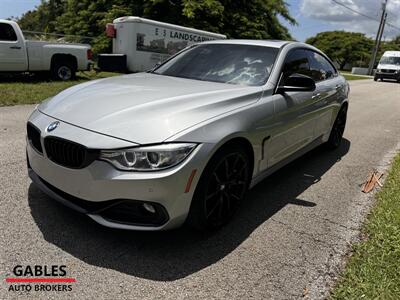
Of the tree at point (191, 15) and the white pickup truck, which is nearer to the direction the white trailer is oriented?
the white pickup truck

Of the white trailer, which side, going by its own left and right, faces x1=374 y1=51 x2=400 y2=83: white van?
back

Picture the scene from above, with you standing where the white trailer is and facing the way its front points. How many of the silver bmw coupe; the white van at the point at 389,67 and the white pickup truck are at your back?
1

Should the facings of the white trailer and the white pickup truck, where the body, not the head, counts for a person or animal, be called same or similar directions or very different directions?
same or similar directions

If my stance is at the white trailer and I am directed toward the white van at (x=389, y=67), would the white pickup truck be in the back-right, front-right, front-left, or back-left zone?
back-right

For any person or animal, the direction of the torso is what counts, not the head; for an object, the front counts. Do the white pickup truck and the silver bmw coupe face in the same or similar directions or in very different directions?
same or similar directions

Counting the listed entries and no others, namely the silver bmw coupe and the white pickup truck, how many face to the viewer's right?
0

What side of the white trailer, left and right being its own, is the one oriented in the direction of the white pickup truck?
front

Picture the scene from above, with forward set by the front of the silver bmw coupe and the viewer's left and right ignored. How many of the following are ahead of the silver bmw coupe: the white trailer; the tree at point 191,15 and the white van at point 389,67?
0

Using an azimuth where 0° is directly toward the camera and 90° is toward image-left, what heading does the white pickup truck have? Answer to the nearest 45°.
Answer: approximately 90°

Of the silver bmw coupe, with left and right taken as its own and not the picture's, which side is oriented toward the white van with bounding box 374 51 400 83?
back

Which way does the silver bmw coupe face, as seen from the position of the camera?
facing the viewer and to the left of the viewer

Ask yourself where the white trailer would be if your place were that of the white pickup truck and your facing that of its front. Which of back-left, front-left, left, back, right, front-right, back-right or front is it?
back-right

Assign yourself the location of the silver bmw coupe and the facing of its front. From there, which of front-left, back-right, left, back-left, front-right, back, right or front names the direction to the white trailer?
back-right
